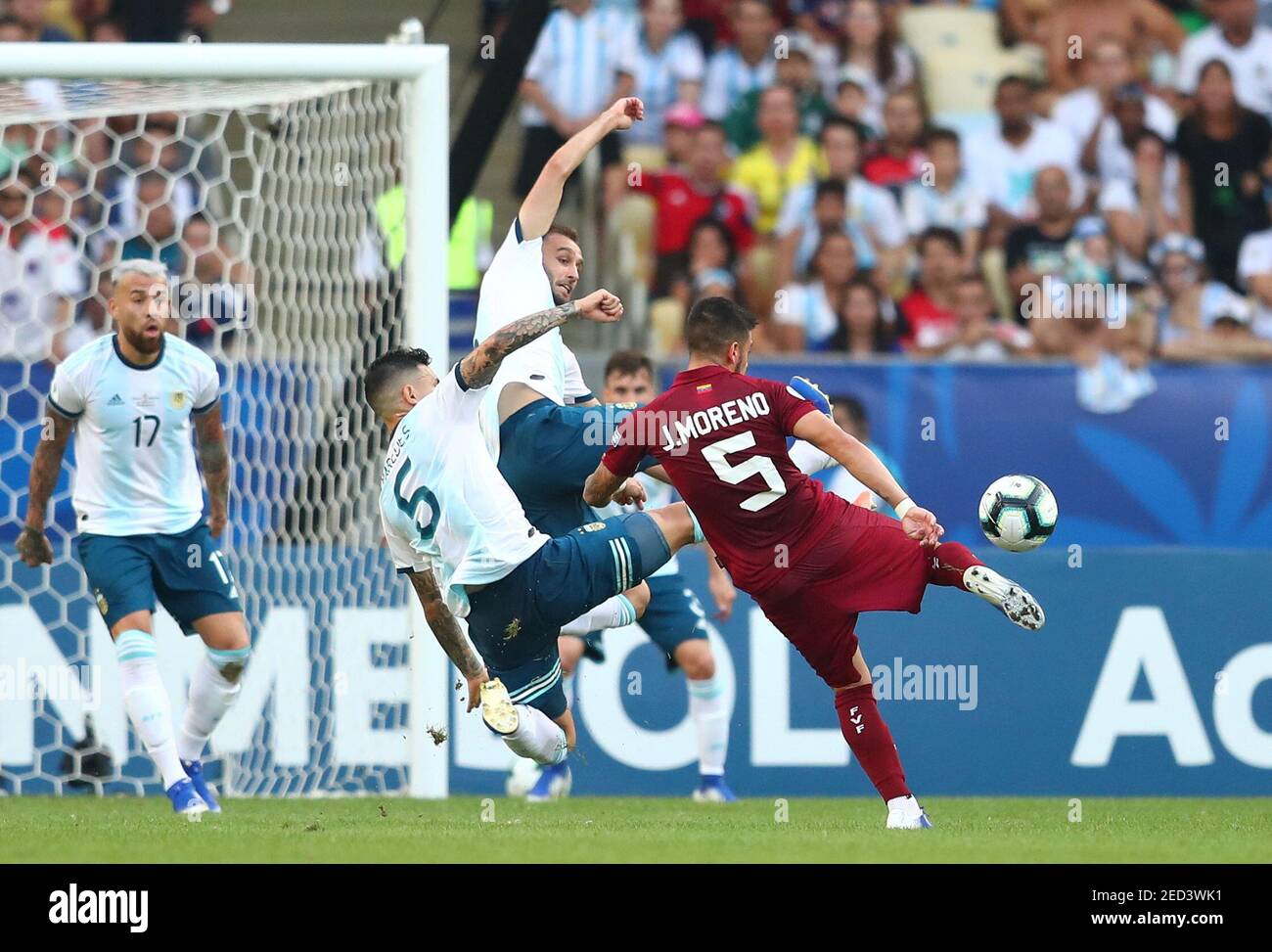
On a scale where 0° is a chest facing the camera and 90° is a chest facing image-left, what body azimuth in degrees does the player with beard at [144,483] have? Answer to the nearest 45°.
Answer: approximately 0°

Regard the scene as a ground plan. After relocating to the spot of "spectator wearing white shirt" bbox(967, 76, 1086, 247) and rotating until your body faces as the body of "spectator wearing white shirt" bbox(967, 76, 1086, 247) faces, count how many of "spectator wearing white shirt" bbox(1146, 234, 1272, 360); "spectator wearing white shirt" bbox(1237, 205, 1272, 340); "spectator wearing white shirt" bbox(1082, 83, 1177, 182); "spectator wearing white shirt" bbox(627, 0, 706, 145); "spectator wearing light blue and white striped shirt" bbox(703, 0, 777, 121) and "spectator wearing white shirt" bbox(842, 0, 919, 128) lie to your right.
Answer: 3

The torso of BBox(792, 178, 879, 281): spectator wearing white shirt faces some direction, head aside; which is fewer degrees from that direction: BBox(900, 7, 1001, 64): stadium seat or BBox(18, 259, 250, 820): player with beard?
the player with beard

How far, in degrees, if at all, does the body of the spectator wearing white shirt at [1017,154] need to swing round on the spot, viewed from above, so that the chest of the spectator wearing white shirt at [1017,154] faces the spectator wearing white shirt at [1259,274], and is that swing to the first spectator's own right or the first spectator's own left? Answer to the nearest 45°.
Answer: approximately 90° to the first spectator's own left

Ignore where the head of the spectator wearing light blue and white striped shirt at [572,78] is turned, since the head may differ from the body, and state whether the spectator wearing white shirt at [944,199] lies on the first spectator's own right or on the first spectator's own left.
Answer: on the first spectator's own left

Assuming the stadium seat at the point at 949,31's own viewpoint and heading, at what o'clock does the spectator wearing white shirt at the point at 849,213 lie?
The spectator wearing white shirt is roughly at 1 o'clock from the stadium seat.
